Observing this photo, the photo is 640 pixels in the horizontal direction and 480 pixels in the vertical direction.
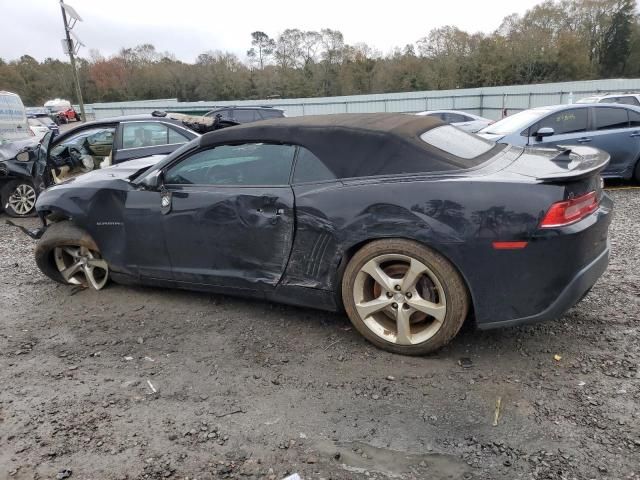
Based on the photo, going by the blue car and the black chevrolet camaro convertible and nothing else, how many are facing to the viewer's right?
0

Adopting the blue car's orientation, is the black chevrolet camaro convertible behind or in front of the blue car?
in front

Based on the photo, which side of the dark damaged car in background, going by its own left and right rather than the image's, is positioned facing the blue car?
back

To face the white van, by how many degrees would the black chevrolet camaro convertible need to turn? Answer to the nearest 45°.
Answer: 0° — it already faces it

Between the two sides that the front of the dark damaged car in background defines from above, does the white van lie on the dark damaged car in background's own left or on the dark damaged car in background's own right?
on the dark damaged car in background's own right

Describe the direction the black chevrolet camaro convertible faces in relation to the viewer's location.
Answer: facing away from the viewer and to the left of the viewer

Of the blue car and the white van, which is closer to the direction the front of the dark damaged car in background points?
the white van

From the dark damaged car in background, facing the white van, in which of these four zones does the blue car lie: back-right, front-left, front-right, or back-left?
back-right

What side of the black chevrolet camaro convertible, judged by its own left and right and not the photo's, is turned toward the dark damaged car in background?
front

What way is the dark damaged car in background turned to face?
to the viewer's left

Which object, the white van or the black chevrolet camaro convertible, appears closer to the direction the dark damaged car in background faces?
the white van

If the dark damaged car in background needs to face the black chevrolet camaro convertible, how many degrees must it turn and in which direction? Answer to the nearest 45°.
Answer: approximately 90° to its left
